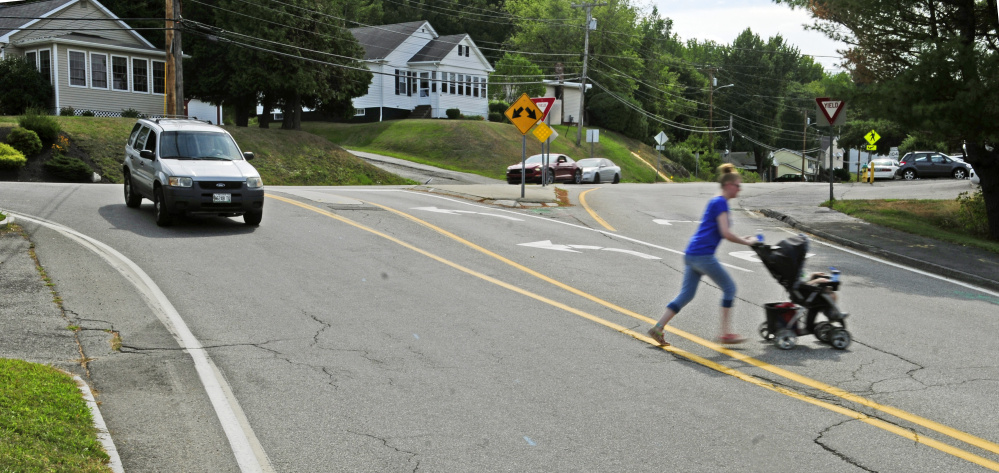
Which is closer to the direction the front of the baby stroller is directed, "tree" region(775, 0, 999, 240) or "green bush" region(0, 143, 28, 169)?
the tree

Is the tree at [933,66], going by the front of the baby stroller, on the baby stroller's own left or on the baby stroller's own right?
on the baby stroller's own left

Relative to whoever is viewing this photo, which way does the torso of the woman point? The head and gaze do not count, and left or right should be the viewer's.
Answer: facing to the right of the viewer

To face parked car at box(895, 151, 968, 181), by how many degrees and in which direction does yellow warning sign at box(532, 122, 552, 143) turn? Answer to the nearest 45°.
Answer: approximately 135° to its left

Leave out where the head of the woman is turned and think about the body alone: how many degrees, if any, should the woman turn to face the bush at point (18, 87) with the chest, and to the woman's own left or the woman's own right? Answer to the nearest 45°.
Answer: approximately 135° to the woman's own left

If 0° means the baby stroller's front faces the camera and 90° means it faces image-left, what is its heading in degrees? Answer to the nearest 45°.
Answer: approximately 270°

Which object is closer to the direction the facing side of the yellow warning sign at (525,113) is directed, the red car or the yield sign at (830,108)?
the yield sign

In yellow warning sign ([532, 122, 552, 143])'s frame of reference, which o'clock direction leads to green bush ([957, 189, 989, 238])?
The green bush is roughly at 10 o'clock from the yellow warning sign.

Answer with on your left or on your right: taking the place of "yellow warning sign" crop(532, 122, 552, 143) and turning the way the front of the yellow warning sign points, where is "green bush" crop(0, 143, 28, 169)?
on your right

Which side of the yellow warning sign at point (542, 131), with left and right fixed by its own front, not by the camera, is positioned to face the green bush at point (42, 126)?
right
